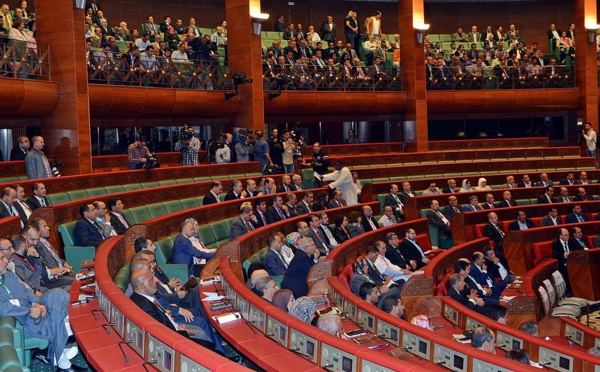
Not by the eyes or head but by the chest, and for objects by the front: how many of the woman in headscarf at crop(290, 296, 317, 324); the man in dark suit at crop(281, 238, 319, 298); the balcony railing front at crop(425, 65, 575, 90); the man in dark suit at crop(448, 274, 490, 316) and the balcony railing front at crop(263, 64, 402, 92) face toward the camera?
2

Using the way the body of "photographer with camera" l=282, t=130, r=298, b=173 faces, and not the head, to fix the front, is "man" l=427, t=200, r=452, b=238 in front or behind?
in front

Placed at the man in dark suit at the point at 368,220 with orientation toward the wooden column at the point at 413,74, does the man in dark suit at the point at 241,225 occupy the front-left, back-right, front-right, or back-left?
back-left

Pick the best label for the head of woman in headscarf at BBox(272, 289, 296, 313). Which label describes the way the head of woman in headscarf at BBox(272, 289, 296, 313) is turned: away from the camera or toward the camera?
away from the camera
